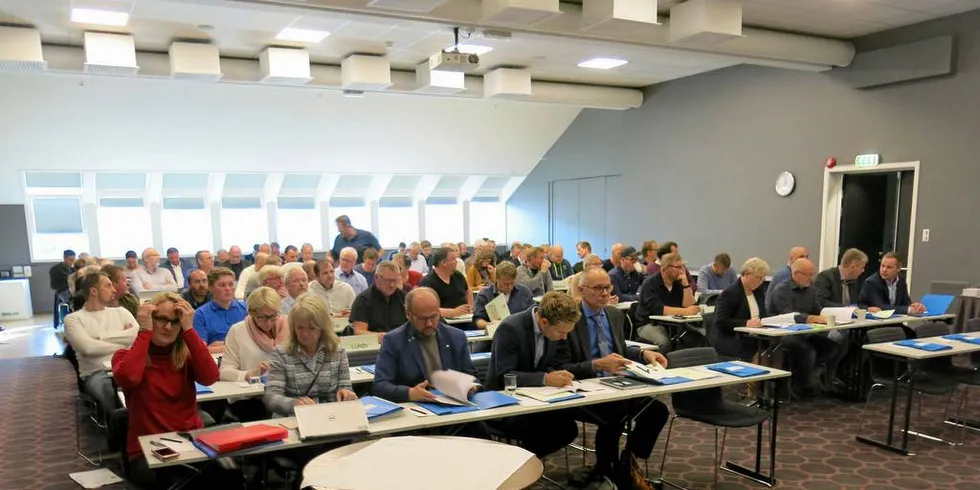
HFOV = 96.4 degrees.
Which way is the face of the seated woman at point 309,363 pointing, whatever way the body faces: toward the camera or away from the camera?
toward the camera

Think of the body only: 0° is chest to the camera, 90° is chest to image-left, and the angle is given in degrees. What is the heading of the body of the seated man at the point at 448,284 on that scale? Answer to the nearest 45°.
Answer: approximately 315°

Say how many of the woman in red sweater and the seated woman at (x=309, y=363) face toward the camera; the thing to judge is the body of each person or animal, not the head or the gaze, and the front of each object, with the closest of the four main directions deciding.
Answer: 2

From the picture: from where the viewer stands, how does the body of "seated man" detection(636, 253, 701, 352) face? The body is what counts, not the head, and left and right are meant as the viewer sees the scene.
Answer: facing the viewer and to the right of the viewer

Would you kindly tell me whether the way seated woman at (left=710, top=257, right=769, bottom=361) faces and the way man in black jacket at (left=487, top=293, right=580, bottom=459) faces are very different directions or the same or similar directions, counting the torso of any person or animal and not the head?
same or similar directions

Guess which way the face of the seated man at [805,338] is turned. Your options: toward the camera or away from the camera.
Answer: toward the camera

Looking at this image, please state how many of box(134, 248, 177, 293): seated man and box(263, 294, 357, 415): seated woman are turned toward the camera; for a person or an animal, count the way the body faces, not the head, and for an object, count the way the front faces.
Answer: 2

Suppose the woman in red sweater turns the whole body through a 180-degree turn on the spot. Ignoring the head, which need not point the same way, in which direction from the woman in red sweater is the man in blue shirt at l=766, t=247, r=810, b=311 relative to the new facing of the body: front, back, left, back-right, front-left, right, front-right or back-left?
right

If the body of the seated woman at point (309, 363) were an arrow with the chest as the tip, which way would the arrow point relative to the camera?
toward the camera

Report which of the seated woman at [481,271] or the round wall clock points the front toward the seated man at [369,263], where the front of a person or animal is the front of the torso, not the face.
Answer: the round wall clock

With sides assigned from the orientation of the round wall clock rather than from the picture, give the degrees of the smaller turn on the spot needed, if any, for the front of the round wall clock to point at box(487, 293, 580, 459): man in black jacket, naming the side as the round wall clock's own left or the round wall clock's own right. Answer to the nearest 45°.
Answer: approximately 45° to the round wall clock's own left

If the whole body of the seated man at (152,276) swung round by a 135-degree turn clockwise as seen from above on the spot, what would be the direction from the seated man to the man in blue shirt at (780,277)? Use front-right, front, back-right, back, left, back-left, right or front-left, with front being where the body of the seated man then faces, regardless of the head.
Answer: back

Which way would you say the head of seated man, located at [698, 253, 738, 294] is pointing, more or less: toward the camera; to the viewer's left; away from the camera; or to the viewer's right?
toward the camera

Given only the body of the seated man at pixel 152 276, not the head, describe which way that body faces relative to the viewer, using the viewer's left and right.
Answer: facing the viewer

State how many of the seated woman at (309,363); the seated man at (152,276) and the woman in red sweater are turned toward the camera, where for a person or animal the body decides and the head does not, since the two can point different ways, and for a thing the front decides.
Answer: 3

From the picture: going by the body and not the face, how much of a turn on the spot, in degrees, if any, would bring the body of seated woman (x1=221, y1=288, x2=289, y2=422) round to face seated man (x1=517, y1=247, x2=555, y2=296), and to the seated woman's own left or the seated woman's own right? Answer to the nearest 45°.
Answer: approximately 90° to the seated woman's own left
